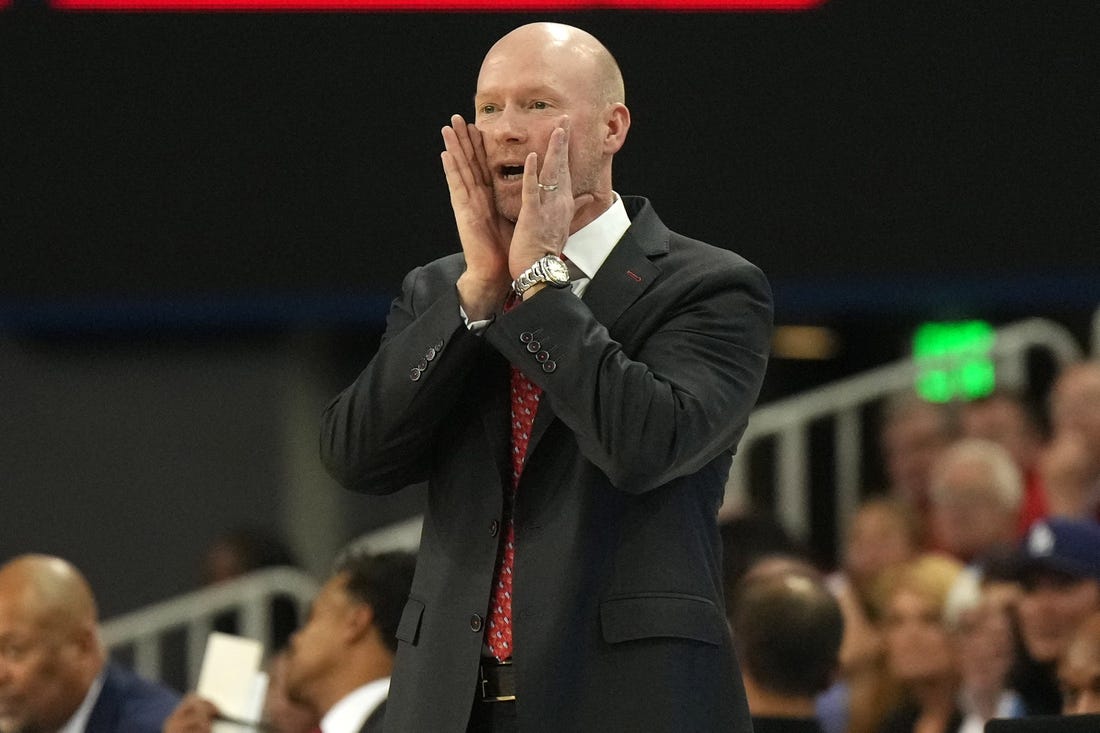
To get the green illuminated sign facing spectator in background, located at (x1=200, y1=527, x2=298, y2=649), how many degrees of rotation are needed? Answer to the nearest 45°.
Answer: approximately 90° to its right

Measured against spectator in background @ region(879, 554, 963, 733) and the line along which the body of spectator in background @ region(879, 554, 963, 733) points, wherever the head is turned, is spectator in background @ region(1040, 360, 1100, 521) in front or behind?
behind

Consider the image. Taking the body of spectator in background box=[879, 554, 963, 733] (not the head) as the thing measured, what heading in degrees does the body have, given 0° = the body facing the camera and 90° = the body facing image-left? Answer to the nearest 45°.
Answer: approximately 45°

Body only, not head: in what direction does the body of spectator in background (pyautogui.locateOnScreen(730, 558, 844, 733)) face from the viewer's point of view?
away from the camera

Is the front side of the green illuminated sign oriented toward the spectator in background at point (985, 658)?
yes

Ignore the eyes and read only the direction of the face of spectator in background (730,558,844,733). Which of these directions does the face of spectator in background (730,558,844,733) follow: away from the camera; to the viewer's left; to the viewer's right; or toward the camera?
away from the camera

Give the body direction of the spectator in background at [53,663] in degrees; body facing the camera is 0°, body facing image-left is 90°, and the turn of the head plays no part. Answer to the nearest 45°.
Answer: approximately 45°

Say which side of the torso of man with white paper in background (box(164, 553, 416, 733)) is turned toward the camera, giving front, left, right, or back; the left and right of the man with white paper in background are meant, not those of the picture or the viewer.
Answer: left

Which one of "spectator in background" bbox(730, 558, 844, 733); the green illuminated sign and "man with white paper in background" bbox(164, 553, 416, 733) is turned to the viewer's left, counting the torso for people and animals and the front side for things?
"man with white paper in background" bbox(164, 553, 416, 733)

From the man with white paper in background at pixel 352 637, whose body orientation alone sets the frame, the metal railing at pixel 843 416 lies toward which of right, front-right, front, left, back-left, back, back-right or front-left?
back-right

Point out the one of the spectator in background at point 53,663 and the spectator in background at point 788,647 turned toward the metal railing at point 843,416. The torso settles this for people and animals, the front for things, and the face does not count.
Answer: the spectator in background at point 788,647
